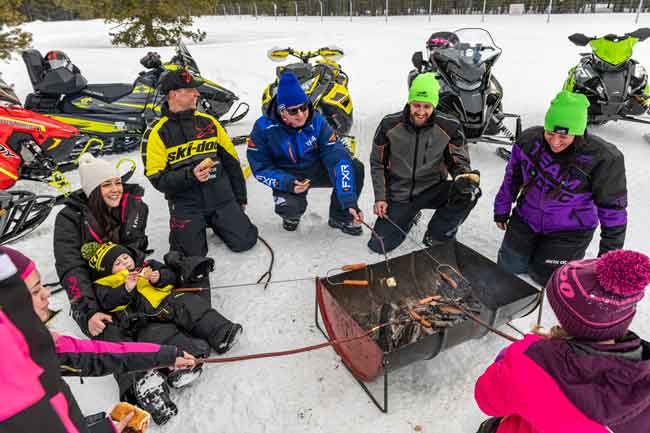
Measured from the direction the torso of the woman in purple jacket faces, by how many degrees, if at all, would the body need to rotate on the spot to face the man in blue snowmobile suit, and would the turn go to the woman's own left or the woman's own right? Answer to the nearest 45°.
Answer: approximately 45° to the woman's own right

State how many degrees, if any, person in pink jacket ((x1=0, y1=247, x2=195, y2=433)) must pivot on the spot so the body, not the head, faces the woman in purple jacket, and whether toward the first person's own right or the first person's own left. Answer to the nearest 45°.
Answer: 0° — they already face them

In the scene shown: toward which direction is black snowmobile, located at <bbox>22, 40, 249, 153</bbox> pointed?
to the viewer's right

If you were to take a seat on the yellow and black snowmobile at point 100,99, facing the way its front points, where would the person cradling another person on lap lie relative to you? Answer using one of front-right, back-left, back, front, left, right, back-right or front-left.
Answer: right

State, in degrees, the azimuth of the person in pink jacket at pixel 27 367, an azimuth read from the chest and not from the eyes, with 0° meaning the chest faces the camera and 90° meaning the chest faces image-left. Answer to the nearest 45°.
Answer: approximately 270°

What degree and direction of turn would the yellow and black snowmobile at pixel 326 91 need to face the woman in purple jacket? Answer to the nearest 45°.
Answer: approximately 45° to its left

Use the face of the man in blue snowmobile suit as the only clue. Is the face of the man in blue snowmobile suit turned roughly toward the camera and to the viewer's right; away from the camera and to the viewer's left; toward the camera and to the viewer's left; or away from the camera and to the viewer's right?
toward the camera and to the viewer's right

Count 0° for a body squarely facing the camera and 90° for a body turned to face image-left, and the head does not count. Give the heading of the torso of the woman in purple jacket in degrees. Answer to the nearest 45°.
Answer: approximately 45°

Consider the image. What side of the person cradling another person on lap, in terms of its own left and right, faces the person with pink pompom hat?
front

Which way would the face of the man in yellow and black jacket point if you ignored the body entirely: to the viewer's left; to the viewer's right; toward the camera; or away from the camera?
to the viewer's right

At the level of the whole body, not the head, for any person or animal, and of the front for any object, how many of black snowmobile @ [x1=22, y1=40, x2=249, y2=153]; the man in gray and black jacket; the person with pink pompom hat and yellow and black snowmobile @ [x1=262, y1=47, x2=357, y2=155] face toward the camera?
2

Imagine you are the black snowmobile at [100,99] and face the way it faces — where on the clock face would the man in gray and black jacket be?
The man in gray and black jacket is roughly at 2 o'clock from the black snowmobile.

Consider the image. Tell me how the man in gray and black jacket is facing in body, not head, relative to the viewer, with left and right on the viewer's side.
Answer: facing the viewer

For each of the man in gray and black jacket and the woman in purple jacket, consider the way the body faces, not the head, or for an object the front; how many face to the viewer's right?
0

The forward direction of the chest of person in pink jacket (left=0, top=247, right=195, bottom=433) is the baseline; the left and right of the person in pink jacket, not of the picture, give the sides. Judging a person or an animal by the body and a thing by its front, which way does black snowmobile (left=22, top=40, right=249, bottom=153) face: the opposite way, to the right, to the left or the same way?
the same way

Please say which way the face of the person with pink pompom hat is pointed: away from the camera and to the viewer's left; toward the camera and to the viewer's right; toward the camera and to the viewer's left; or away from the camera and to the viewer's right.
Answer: away from the camera and to the viewer's left

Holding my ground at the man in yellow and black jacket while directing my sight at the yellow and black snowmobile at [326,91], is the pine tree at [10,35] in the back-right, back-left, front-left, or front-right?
front-left

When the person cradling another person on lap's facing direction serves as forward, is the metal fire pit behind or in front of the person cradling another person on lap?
in front

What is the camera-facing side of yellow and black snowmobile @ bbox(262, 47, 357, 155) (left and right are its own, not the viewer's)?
front
